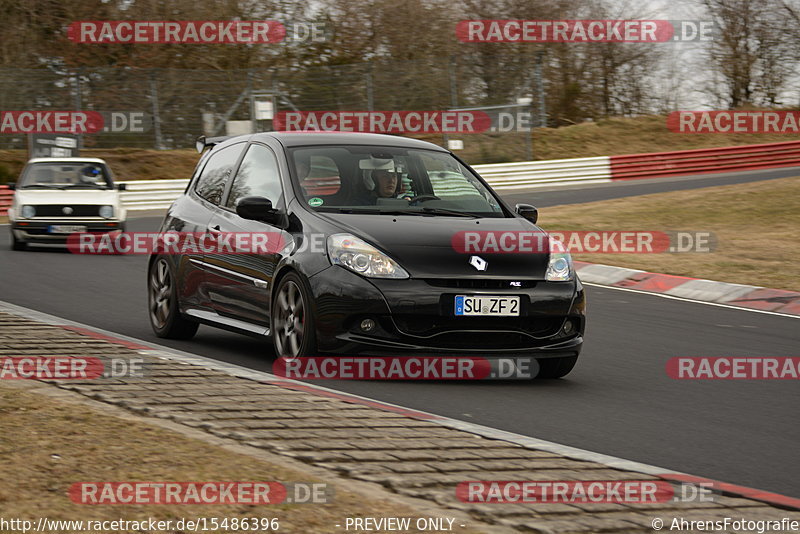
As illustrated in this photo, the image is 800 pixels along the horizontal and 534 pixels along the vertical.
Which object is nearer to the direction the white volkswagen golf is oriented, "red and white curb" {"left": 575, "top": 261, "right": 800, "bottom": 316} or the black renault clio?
the black renault clio

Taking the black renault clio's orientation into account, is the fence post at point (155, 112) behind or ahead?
behind

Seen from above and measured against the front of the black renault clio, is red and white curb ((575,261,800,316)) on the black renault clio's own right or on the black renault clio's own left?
on the black renault clio's own left

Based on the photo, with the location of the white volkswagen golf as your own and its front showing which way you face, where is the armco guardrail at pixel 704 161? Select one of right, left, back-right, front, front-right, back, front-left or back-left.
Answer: back-left

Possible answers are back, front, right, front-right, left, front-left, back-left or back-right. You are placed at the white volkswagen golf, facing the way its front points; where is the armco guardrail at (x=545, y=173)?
back-left

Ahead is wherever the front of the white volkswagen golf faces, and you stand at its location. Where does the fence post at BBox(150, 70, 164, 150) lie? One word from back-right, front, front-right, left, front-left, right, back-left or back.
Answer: back

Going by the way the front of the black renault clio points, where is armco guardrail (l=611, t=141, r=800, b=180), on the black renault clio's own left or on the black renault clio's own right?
on the black renault clio's own left

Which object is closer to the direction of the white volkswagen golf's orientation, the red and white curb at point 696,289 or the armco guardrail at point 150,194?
the red and white curb

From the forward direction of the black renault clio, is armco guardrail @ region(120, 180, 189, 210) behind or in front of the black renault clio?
behind

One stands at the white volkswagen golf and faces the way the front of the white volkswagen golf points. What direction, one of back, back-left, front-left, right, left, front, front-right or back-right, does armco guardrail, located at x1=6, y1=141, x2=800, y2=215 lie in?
back-left

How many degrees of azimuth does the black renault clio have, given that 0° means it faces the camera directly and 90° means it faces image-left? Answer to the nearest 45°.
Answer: approximately 315°
